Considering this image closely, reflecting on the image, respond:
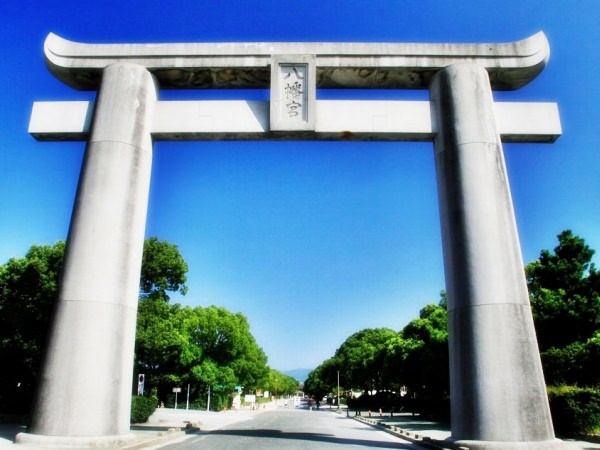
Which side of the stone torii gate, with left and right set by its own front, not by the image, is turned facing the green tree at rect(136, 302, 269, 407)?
back

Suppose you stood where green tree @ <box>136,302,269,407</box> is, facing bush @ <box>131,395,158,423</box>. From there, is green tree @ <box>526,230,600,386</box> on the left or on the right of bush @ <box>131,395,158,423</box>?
left

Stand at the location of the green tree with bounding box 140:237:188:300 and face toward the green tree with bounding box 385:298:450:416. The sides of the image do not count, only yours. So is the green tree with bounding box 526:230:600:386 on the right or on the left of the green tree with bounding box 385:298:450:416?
right

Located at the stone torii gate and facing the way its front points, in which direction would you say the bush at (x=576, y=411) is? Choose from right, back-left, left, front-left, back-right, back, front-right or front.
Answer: back-left

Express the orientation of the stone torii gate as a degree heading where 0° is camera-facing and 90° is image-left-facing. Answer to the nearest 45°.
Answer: approximately 0°

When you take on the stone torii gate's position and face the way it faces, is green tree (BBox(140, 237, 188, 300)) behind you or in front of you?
behind

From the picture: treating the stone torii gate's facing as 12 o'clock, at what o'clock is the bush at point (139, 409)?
The bush is roughly at 5 o'clock from the stone torii gate.

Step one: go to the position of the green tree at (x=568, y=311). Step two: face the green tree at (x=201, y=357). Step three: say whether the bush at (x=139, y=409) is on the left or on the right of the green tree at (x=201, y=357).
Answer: left

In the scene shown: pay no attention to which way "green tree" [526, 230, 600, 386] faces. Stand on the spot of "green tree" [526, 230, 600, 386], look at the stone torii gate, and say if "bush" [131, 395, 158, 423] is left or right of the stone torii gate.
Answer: right

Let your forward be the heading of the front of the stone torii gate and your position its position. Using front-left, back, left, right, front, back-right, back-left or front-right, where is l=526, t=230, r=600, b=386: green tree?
back-left
